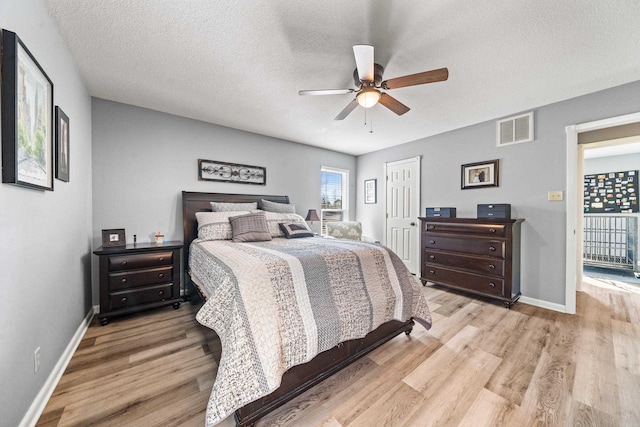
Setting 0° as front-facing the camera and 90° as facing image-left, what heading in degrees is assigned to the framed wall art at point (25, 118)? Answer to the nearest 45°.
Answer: approximately 270°

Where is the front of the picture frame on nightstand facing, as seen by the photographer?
facing the viewer

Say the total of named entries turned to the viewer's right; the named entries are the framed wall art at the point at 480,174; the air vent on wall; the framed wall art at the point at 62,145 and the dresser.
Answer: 1

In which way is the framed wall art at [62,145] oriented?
to the viewer's right

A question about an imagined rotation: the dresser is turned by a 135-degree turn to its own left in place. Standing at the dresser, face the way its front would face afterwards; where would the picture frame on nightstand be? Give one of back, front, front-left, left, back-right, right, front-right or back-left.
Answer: back-right

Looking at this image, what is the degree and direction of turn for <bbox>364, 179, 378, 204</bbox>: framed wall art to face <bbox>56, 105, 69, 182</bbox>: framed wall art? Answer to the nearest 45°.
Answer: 0° — it already faces it

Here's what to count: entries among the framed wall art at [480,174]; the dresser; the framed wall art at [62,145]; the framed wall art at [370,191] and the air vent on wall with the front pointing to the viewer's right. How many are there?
1

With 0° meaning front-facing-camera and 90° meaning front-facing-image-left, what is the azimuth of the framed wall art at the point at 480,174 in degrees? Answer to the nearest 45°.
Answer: approximately 45°

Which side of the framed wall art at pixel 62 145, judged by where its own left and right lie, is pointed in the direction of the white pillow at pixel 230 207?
front

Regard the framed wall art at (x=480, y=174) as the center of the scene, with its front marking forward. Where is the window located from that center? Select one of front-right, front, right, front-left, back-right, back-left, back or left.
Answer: front-right

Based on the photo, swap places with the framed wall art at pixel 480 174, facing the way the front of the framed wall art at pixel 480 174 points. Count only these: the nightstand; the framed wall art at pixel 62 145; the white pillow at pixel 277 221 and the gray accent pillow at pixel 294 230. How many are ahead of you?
4

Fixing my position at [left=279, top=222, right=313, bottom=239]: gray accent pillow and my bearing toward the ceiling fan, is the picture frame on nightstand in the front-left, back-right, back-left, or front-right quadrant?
back-right

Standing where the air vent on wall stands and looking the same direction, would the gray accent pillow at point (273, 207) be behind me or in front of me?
in front

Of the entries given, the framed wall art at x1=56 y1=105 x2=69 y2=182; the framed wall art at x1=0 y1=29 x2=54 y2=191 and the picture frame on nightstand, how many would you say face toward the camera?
1

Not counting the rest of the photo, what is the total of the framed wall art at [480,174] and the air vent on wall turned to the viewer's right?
0

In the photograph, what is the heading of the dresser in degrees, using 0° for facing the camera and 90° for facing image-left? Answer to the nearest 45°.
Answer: approximately 45°

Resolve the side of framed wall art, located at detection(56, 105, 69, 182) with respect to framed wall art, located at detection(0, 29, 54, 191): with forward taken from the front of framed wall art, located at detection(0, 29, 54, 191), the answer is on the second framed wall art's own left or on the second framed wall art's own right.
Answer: on the second framed wall art's own left
